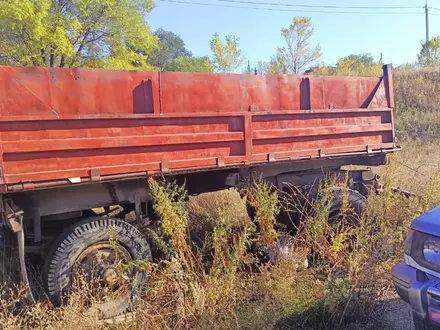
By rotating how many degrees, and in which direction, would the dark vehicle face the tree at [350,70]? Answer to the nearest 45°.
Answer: approximately 135° to its right

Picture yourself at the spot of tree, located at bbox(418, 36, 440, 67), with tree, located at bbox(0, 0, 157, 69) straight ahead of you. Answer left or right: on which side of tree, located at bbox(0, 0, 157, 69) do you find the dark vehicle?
left

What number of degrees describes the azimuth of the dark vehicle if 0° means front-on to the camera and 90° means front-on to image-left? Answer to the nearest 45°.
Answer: approximately 45°

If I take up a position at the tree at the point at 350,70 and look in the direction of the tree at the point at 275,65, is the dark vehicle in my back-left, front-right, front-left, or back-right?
back-left

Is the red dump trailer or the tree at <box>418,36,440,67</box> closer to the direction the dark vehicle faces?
the red dump trailer

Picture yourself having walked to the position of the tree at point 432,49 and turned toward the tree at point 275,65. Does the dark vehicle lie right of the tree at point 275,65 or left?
left

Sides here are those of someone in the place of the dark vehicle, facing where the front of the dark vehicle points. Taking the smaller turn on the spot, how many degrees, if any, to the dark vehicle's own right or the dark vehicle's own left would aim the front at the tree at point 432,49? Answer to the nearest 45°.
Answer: approximately 135° to the dark vehicle's own right

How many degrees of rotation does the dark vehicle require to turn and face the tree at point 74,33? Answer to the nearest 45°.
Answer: approximately 90° to its right
